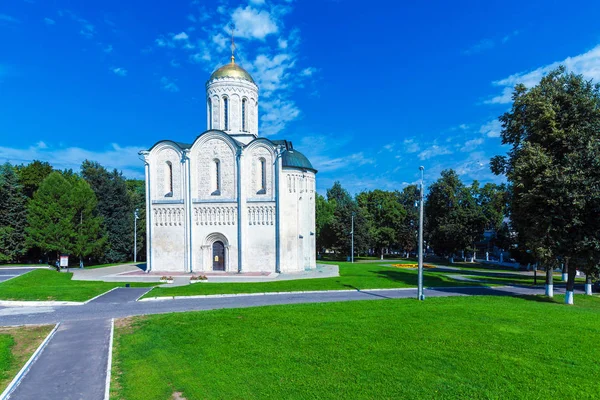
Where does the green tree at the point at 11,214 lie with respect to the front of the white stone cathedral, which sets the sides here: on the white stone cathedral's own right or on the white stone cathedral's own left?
on the white stone cathedral's own right

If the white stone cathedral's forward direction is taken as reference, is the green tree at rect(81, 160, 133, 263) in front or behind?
behind

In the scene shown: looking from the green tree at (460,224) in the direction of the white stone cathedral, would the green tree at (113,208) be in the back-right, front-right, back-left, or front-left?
front-right

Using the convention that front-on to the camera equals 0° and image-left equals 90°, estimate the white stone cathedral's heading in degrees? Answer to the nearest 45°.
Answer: approximately 0°

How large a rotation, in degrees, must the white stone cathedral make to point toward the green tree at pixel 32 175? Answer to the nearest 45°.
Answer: approximately 135° to its right
